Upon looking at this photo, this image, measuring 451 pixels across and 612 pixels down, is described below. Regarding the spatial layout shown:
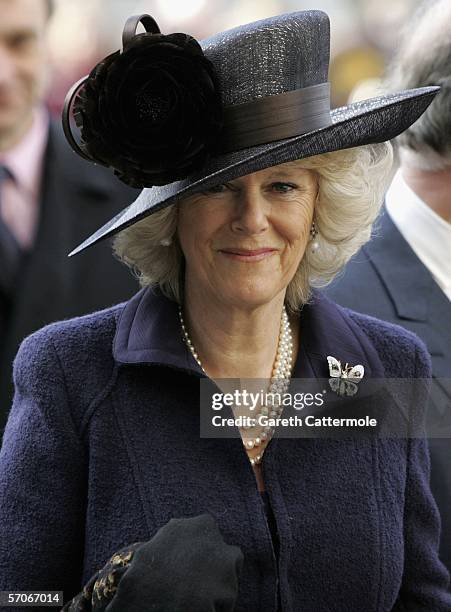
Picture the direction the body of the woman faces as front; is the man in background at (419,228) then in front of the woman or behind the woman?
behind

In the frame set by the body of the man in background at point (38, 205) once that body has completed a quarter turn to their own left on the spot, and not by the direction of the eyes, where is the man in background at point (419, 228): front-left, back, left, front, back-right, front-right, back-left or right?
front

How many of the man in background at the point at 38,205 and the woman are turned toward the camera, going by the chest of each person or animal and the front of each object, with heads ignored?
2

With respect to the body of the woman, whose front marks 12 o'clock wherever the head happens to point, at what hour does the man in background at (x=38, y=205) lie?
The man in background is roughly at 5 o'clock from the woman.
